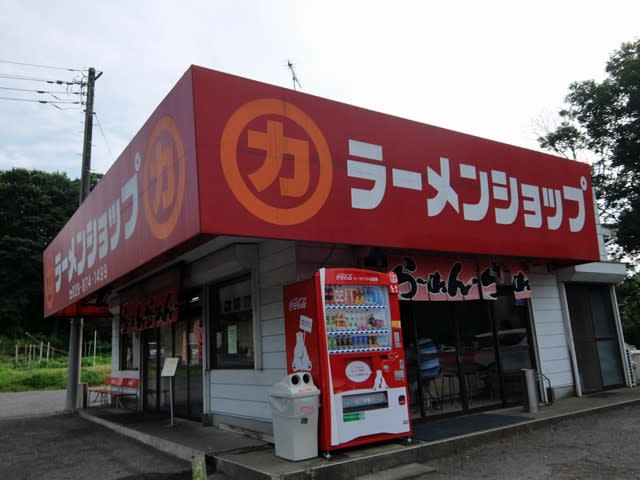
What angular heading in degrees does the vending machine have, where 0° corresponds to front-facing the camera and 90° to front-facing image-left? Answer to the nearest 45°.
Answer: approximately 315°

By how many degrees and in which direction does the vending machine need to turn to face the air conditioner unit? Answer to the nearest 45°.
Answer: approximately 90° to its left

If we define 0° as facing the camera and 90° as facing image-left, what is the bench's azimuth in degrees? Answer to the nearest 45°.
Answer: approximately 45°

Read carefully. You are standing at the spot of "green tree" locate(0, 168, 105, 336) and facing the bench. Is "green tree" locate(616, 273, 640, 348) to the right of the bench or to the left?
left

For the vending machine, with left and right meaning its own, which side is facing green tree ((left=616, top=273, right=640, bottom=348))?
left

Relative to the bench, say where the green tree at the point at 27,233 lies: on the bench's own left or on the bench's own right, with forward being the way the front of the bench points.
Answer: on the bench's own right

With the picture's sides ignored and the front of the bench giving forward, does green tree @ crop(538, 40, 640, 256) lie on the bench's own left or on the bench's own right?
on the bench's own left
